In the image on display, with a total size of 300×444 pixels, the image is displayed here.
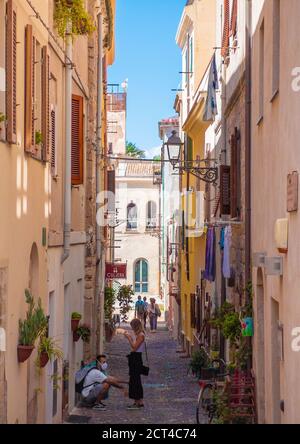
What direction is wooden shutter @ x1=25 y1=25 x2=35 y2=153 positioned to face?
to the viewer's right

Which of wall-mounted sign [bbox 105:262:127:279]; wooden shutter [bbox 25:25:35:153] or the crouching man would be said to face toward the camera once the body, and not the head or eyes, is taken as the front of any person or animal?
the wall-mounted sign

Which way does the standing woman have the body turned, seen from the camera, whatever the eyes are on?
to the viewer's left

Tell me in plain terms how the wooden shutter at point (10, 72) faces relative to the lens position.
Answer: facing to the right of the viewer

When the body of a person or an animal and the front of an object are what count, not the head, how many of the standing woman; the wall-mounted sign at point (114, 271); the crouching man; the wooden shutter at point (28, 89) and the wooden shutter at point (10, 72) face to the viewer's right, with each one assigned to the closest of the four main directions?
3

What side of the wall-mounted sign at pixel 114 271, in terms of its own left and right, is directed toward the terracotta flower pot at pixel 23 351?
front

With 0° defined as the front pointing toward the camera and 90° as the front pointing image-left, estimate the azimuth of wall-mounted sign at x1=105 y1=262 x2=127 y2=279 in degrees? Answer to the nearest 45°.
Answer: approximately 0°

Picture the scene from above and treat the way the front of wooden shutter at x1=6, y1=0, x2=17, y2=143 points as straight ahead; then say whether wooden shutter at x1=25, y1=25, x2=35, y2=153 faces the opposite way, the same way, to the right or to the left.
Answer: the same way

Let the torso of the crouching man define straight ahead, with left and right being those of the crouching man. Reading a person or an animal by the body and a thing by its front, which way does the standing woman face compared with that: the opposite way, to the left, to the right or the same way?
the opposite way

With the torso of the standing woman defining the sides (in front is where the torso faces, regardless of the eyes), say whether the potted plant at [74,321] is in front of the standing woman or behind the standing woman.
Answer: in front

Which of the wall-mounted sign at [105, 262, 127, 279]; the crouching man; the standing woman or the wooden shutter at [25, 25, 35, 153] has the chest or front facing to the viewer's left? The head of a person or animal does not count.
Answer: the standing woman

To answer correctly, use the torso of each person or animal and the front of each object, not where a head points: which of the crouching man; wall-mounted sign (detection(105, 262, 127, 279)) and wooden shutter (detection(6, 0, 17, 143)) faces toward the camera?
the wall-mounted sign

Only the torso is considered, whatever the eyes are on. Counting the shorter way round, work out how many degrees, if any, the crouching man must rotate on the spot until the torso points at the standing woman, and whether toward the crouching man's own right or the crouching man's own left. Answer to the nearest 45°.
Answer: approximately 45° to the crouching man's own left

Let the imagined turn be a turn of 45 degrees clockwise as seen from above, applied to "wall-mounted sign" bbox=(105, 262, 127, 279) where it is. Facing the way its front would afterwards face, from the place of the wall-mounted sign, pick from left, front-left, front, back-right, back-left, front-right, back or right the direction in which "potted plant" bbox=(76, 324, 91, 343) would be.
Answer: front-left

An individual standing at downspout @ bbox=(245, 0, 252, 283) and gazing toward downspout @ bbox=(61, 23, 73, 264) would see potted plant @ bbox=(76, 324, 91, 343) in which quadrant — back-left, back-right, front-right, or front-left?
front-right
